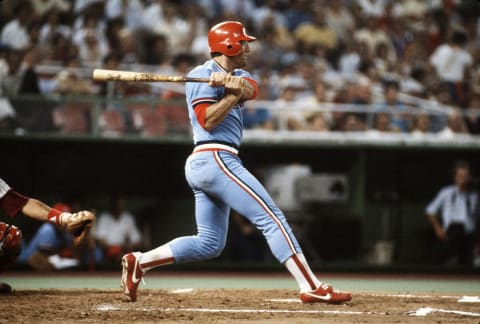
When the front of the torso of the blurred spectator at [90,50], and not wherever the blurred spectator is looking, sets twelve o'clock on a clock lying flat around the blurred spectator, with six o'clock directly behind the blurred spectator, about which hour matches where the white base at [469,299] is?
The white base is roughly at 11 o'clock from the blurred spectator.

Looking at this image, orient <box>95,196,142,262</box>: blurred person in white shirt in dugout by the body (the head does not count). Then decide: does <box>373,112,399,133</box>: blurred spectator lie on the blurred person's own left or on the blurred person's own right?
on the blurred person's own left

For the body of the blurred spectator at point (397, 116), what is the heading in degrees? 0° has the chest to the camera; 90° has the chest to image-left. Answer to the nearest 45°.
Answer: approximately 0°

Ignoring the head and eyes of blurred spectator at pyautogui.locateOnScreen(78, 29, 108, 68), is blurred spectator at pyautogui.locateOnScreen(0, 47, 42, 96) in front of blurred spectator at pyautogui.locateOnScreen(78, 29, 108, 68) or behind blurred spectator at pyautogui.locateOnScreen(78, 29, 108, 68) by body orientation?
in front
